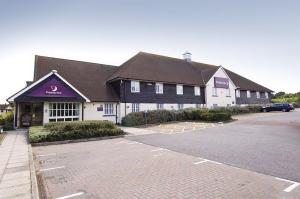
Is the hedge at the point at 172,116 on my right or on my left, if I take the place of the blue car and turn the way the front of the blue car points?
on my left

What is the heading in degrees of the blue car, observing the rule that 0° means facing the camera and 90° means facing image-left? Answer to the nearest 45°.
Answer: approximately 90°

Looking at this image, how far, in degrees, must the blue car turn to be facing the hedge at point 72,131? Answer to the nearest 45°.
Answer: approximately 90° to its left
